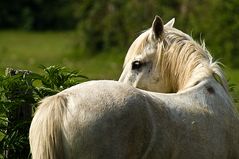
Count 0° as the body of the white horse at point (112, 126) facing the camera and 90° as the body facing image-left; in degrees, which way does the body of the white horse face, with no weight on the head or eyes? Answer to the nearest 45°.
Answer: approximately 225°
